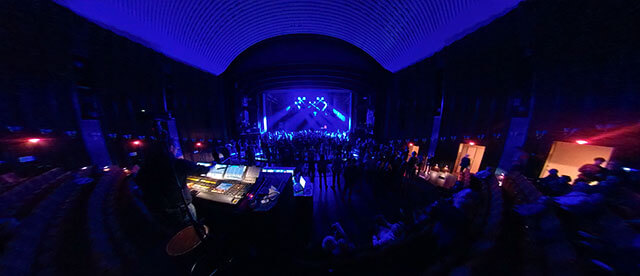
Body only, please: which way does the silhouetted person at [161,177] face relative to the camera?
to the viewer's right

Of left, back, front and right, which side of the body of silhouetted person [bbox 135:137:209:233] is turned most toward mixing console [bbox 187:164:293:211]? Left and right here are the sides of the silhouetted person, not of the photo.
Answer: front

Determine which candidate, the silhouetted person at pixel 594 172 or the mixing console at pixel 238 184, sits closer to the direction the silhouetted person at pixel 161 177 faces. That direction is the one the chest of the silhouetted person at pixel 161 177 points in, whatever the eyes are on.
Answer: the mixing console

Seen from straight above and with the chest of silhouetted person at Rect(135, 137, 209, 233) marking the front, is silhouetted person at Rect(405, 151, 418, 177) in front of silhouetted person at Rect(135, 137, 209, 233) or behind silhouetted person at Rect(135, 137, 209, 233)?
in front

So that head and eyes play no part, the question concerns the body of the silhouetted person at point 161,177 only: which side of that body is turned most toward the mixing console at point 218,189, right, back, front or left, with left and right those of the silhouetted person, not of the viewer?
front
